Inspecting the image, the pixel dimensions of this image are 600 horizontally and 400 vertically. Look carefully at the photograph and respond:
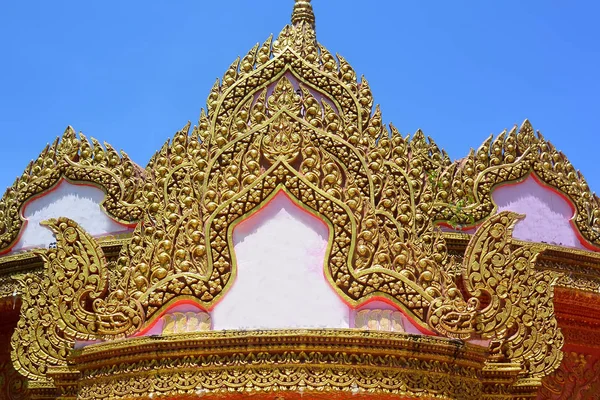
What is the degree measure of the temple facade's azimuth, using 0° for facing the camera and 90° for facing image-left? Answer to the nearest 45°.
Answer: approximately 0°
